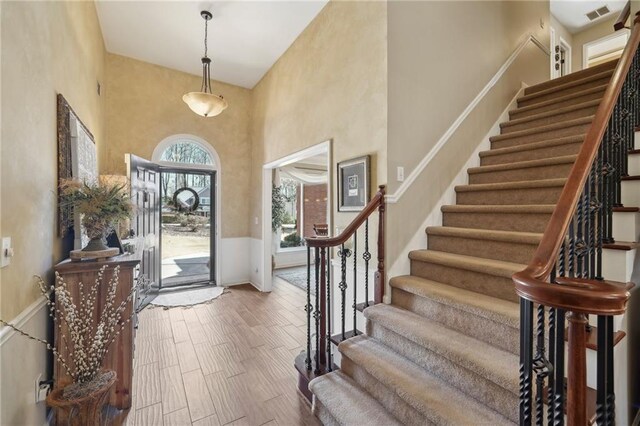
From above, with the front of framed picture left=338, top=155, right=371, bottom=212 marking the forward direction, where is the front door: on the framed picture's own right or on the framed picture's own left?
on the framed picture's own right

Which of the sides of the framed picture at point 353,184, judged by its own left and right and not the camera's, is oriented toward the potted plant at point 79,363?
front

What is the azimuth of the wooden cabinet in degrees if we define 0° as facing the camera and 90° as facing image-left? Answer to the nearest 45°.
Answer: approximately 270°

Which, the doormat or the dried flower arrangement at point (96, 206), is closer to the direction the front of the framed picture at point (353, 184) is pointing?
the dried flower arrangement

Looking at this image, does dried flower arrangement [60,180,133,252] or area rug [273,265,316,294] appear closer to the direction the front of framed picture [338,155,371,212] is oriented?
the dried flower arrangement

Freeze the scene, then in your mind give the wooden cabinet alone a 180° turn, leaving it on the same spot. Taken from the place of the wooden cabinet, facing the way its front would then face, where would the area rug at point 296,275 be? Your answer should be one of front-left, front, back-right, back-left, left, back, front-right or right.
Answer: back-right

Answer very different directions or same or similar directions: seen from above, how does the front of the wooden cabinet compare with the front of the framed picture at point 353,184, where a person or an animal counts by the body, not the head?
very different directions

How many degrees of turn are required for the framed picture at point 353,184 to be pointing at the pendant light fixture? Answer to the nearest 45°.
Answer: approximately 45° to its right

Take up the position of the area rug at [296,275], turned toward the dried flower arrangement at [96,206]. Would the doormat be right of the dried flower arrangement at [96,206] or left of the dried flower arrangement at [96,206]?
right

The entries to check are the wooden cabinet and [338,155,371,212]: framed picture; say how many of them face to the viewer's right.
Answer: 1

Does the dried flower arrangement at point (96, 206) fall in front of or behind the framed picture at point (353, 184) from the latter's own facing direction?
in front

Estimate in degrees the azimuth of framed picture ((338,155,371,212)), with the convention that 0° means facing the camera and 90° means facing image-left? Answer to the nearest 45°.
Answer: approximately 45°
